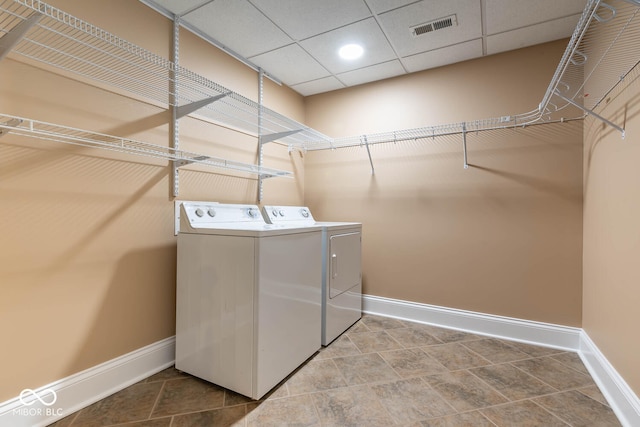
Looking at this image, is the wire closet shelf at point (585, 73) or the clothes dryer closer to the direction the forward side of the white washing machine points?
the wire closet shelf

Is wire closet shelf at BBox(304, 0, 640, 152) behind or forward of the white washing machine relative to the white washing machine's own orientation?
forward

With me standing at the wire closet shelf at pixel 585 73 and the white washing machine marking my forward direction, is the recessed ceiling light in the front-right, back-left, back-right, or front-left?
front-right

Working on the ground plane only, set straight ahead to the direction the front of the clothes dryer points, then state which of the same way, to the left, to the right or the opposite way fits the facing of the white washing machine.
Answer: the same way

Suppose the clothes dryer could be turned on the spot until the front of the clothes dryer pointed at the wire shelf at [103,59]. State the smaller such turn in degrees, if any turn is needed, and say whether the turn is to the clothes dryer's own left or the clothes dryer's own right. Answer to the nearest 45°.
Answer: approximately 90° to the clothes dryer's own right

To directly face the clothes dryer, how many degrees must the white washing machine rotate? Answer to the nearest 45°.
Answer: approximately 90° to its left

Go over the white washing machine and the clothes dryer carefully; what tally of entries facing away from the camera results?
0
